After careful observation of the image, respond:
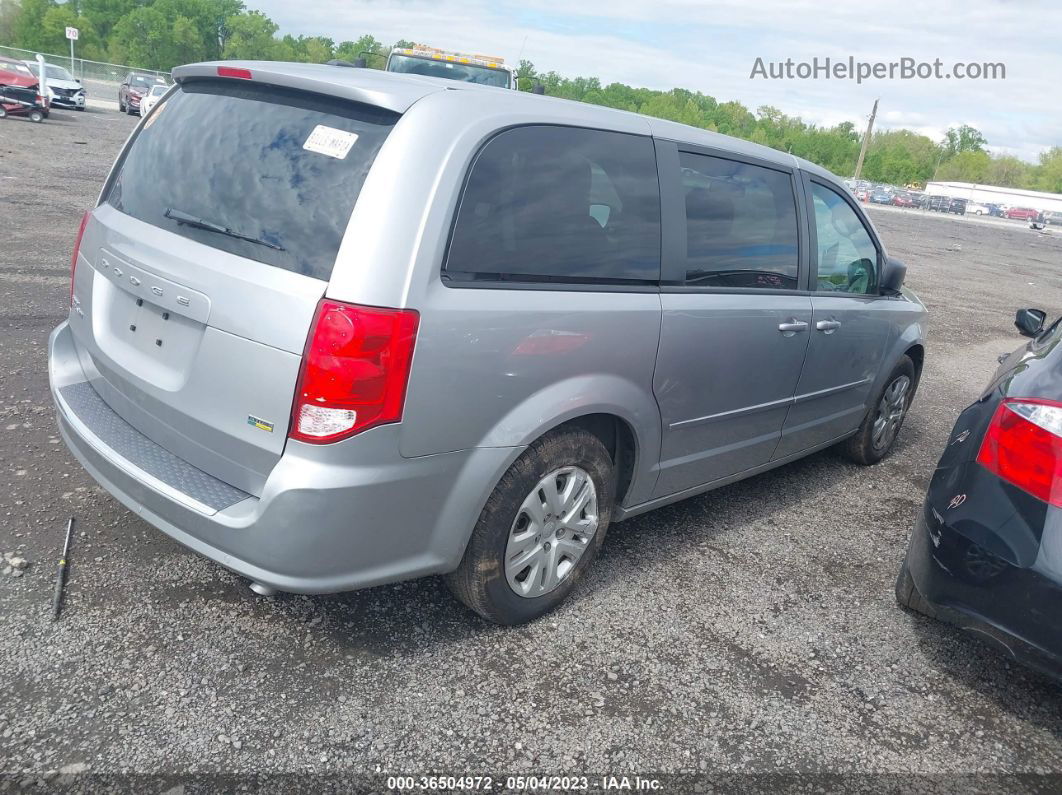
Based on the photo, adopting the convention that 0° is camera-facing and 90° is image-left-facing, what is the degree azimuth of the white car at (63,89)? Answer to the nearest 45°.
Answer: approximately 315°

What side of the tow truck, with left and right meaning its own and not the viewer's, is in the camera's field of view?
front

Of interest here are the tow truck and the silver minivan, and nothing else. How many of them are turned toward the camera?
1

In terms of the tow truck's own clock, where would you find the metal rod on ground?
The metal rod on ground is roughly at 12 o'clock from the tow truck.

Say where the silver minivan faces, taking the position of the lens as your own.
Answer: facing away from the viewer and to the right of the viewer

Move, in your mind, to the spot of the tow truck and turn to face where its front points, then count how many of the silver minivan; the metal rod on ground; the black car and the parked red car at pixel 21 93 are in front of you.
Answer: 3

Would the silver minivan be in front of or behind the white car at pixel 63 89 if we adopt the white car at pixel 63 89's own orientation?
in front

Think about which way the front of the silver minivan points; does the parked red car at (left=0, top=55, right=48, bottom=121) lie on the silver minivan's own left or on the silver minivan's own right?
on the silver minivan's own left

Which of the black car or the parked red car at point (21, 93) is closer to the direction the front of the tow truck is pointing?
the black car

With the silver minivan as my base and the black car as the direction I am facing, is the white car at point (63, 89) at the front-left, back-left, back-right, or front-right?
back-left

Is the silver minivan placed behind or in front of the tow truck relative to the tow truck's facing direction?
in front

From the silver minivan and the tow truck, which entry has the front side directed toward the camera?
the tow truck
